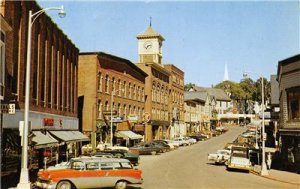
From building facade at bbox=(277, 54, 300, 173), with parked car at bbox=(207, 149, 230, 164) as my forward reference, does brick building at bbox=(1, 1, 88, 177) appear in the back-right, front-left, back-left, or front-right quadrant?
front-left

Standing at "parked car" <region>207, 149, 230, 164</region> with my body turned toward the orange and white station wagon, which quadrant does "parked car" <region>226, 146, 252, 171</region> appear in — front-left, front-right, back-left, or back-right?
front-left

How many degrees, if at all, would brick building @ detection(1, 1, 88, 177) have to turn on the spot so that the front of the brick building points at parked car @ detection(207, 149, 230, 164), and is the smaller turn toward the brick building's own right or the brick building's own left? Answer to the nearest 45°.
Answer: approximately 45° to the brick building's own left

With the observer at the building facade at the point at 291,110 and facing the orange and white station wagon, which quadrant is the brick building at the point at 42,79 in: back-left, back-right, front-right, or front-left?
front-right

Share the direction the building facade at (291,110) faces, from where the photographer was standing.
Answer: facing the viewer and to the left of the viewer

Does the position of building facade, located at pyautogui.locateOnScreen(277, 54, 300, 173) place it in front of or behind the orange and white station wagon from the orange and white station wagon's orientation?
behind

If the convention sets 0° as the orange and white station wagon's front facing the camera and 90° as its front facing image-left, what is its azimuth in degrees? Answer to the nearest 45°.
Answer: approximately 90°

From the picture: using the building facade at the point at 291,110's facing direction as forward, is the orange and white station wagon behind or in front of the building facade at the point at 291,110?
in front

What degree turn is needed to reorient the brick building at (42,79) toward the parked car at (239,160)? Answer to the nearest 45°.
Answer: approximately 45° to its left

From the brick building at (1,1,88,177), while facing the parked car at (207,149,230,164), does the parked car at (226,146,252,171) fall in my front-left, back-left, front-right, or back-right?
front-right

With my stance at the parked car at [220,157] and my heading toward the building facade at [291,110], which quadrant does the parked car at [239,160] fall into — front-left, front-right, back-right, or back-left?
front-right

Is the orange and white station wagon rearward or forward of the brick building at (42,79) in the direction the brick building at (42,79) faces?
forward

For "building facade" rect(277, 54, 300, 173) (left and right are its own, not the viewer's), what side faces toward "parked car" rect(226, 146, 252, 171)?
front
